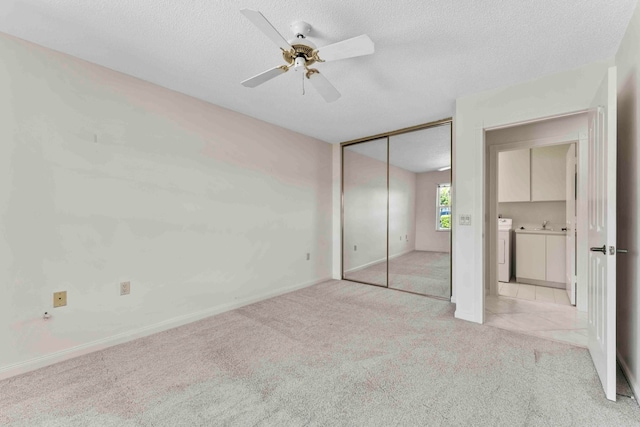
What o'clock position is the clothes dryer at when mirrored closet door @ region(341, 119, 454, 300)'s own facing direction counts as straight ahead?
The clothes dryer is roughly at 7 o'clock from the mirrored closet door.

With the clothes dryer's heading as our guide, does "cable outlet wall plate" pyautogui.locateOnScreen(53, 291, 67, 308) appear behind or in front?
in front

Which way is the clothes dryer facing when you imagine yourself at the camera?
facing the viewer

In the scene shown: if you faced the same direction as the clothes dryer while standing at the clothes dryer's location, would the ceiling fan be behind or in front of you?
in front

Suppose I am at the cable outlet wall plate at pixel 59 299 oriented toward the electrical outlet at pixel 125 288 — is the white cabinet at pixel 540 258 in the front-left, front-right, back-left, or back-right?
front-right

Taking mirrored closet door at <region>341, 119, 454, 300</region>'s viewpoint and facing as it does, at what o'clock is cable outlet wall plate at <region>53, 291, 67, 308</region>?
The cable outlet wall plate is roughly at 12 o'clock from the mirrored closet door.

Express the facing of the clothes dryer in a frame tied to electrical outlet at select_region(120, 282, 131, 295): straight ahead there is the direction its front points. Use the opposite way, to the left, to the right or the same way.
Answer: to the right

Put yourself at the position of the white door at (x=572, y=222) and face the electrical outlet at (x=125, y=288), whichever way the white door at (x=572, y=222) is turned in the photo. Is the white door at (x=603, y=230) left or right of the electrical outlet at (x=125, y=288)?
left

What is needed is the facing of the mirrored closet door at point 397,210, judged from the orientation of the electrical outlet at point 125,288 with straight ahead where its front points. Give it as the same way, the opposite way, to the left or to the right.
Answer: to the right

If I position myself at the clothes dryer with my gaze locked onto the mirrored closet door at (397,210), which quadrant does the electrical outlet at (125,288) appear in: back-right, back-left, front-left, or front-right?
front-left

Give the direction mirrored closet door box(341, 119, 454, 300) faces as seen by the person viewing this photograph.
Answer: facing the viewer and to the left of the viewer
